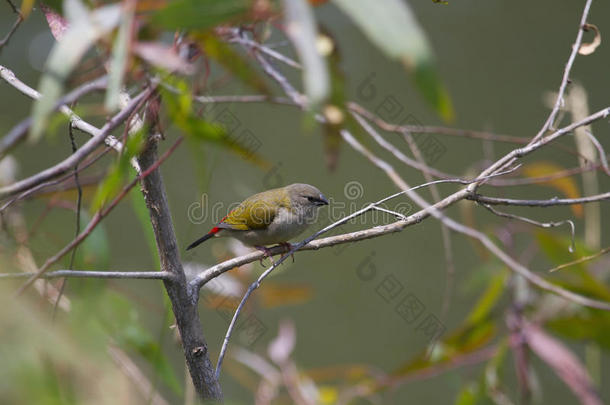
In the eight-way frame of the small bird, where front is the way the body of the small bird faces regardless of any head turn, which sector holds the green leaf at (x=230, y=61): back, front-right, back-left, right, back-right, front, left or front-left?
right

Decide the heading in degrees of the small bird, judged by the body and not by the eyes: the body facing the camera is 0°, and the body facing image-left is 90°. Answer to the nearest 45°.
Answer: approximately 270°

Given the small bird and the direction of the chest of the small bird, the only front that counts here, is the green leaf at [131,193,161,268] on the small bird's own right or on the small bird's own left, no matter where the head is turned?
on the small bird's own right

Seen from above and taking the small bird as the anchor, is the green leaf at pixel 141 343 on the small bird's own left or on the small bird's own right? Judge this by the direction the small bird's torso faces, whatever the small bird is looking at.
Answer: on the small bird's own right

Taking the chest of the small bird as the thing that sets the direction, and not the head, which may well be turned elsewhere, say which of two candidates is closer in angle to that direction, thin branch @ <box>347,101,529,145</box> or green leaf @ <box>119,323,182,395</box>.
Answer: the thin branch

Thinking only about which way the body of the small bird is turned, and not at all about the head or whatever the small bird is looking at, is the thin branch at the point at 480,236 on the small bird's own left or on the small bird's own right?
on the small bird's own left
